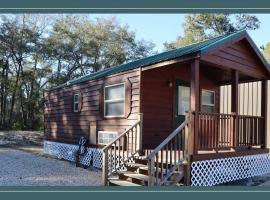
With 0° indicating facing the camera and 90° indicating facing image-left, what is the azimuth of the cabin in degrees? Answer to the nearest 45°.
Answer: approximately 315°

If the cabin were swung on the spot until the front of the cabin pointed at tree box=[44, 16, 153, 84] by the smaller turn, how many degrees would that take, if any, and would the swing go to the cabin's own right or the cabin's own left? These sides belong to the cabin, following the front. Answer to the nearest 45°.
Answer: approximately 180°
